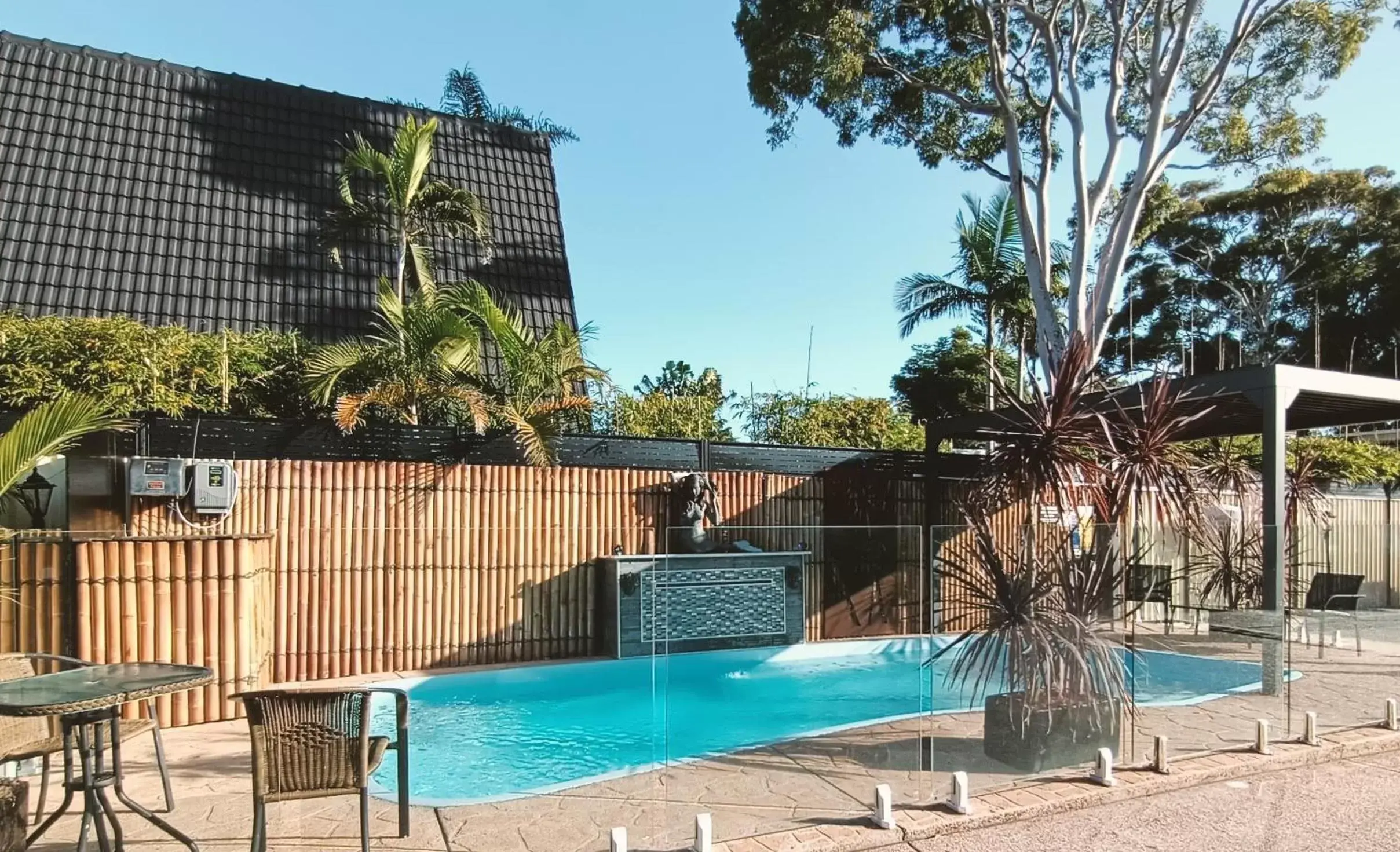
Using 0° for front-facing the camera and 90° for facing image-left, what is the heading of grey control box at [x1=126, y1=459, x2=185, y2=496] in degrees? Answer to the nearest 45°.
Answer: approximately 0°

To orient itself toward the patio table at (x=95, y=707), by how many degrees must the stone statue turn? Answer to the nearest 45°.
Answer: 0° — it already faces it

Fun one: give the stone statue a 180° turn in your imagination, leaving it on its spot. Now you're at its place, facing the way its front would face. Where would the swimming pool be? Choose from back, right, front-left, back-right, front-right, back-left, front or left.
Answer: back

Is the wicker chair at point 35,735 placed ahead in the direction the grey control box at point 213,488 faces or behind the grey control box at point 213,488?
ahead

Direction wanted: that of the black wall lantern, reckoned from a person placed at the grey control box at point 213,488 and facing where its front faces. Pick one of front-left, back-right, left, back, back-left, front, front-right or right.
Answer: back-right

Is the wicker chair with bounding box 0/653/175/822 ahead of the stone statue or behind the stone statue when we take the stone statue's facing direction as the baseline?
ahead

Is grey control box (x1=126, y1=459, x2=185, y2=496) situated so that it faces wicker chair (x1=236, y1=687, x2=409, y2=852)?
yes

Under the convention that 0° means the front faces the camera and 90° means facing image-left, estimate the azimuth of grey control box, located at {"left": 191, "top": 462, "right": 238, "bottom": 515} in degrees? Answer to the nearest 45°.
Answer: approximately 0°

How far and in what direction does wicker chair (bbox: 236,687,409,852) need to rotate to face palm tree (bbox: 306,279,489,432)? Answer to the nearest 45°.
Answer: approximately 45° to its left
